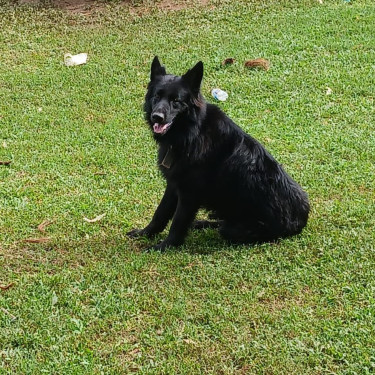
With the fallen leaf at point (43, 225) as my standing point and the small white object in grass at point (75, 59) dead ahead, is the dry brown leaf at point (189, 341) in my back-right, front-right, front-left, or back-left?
back-right

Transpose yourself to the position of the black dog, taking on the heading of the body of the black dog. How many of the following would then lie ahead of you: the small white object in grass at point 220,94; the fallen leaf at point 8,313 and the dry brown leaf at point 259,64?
1

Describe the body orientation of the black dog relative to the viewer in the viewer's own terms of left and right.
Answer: facing the viewer and to the left of the viewer

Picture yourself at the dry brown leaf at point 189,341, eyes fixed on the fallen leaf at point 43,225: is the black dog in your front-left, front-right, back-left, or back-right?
front-right

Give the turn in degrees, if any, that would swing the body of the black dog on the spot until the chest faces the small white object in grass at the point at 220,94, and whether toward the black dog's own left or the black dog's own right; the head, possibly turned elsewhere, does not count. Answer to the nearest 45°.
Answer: approximately 135° to the black dog's own right

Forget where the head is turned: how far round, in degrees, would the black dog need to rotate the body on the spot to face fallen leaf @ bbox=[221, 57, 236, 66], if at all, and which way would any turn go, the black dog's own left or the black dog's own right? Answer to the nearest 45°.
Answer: approximately 135° to the black dog's own right

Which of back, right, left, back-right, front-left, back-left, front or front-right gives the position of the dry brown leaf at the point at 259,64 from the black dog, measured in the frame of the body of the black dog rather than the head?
back-right

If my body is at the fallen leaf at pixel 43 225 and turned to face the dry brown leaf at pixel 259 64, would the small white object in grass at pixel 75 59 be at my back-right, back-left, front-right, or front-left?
front-left

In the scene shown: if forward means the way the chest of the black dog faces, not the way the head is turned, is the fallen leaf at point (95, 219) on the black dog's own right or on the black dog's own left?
on the black dog's own right

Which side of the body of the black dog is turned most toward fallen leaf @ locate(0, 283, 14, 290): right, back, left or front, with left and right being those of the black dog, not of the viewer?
front

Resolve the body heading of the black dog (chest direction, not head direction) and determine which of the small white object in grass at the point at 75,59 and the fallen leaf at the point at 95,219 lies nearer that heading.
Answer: the fallen leaf

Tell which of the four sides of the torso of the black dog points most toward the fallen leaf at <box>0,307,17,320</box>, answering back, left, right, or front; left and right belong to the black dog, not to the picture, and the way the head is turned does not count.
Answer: front

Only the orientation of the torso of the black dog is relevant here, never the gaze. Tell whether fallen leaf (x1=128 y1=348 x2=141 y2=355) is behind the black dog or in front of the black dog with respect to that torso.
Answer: in front
